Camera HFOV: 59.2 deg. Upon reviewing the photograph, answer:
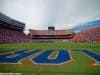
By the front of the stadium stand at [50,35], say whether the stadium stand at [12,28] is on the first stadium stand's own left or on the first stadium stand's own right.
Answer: on the first stadium stand's own right

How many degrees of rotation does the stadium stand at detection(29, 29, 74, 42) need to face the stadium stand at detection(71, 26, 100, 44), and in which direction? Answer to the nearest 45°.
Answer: approximately 45° to its left

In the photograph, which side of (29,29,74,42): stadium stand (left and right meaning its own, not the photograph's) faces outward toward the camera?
front
